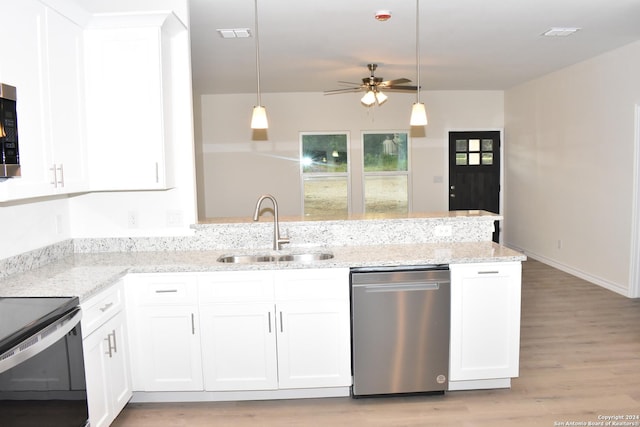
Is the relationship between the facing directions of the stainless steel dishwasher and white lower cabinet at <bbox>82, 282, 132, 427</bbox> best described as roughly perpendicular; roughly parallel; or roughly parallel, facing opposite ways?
roughly perpendicular

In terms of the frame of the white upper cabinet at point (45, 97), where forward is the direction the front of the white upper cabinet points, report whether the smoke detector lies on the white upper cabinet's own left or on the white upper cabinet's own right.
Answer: on the white upper cabinet's own left

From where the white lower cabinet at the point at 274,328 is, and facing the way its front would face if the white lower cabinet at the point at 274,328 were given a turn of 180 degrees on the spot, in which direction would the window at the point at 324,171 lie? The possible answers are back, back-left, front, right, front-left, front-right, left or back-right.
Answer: front

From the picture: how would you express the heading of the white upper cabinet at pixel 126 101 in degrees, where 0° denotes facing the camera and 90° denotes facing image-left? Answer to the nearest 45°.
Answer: approximately 0°

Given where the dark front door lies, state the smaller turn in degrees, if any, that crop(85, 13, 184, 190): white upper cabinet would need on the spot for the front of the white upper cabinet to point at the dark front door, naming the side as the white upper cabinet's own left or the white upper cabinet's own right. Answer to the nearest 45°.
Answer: approximately 135° to the white upper cabinet's own left

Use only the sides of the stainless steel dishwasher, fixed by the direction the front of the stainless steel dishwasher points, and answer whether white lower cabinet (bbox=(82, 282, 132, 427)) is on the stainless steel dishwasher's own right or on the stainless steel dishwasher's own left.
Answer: on the stainless steel dishwasher's own right

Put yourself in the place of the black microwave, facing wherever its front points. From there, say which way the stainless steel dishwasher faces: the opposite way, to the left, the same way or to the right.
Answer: to the right

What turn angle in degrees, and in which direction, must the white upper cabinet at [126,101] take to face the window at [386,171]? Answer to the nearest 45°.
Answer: approximately 135° to its left

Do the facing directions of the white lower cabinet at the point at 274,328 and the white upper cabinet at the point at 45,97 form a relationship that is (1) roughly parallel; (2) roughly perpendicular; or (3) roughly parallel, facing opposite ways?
roughly perpendicular

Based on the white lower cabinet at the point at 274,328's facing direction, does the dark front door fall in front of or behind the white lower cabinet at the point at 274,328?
behind
